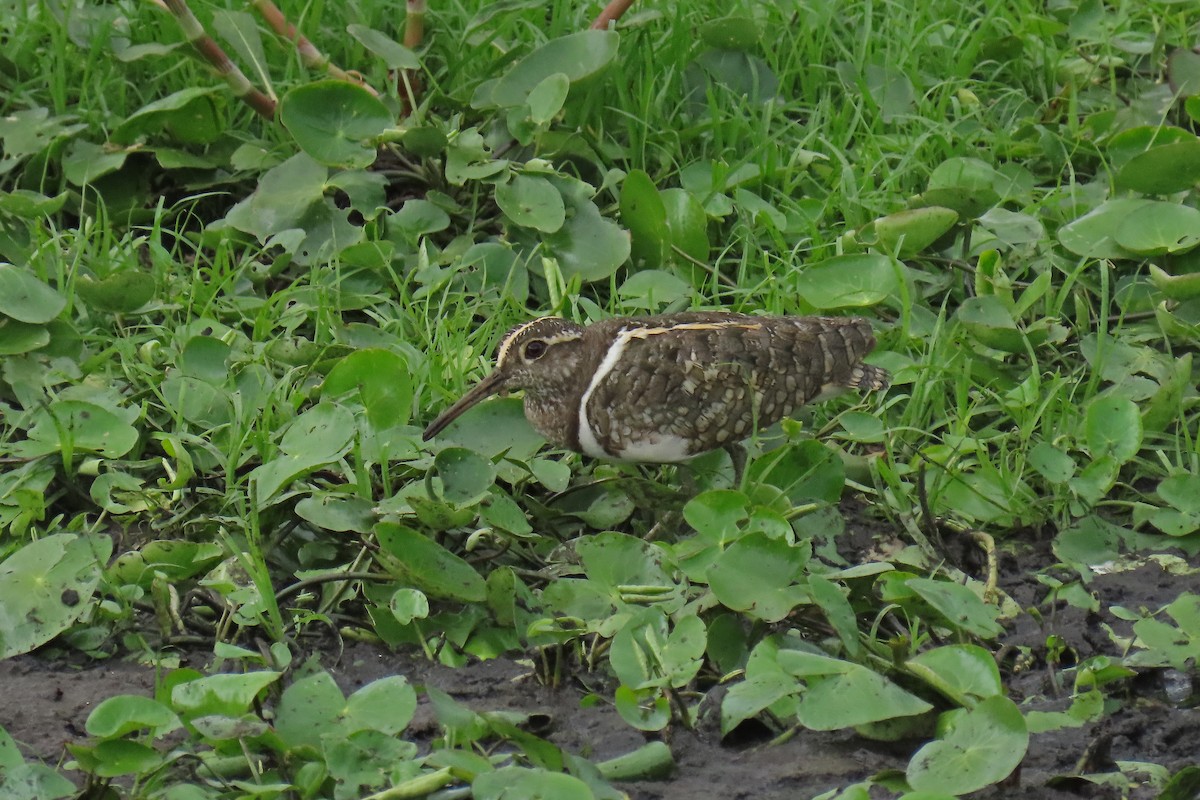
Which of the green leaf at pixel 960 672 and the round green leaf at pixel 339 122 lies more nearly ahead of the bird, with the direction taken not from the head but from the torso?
the round green leaf

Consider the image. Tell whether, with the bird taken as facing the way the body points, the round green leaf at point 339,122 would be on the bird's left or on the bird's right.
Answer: on the bird's right

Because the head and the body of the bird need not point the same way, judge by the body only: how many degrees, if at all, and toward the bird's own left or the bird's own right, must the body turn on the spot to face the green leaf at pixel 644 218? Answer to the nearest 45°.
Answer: approximately 90° to the bird's own right

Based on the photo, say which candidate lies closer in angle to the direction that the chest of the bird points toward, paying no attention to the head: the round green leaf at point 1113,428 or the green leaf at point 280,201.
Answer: the green leaf

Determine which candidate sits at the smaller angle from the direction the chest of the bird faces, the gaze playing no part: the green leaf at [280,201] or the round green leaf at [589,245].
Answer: the green leaf

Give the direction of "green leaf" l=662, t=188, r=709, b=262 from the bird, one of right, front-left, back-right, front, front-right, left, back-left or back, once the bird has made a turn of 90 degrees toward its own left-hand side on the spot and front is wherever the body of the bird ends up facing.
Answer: back

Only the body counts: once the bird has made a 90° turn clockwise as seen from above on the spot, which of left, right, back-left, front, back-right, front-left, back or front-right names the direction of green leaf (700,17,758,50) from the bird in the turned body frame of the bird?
front

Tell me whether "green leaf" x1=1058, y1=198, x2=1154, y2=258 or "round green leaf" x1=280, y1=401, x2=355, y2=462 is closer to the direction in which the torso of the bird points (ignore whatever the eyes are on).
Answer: the round green leaf

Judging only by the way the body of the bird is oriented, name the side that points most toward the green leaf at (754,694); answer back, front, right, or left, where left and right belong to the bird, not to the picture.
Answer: left

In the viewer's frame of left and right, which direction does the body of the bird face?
facing to the left of the viewer

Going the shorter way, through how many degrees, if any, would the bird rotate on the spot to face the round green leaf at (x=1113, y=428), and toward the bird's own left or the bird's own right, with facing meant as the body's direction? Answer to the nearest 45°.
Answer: approximately 180°

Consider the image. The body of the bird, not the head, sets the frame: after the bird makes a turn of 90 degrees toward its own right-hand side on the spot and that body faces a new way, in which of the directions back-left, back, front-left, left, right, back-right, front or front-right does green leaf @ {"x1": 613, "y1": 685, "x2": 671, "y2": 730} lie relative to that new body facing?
back

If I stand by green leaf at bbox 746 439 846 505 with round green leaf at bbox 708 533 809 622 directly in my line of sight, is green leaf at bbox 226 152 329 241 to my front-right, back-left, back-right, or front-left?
back-right

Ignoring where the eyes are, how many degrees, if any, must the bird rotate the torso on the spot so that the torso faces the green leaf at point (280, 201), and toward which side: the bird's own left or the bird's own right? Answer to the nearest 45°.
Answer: approximately 45° to the bird's own right
